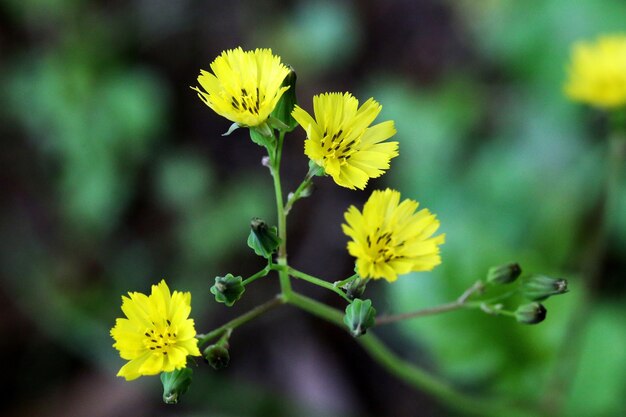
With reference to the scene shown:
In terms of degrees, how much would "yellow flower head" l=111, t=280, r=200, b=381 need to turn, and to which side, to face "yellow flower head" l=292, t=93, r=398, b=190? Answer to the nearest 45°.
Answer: approximately 90° to its left

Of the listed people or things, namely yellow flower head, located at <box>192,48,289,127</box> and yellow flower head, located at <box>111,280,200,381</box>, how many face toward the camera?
2

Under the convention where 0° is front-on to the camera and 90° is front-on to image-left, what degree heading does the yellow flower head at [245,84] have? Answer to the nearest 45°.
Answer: approximately 0°

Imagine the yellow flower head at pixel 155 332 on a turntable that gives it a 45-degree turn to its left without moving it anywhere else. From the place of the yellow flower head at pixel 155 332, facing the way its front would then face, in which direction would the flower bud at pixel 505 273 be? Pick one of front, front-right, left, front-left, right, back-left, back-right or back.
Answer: front-left

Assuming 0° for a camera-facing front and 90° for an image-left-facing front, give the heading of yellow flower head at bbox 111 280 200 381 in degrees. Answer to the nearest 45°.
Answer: approximately 0°

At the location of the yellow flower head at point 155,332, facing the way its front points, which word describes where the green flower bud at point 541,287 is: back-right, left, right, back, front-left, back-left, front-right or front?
left

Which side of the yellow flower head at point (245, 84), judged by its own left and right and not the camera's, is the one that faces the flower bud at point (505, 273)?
left

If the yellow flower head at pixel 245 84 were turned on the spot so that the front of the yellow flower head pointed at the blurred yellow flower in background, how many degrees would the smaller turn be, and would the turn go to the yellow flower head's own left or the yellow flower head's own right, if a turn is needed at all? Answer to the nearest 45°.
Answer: approximately 135° to the yellow flower head's own left
